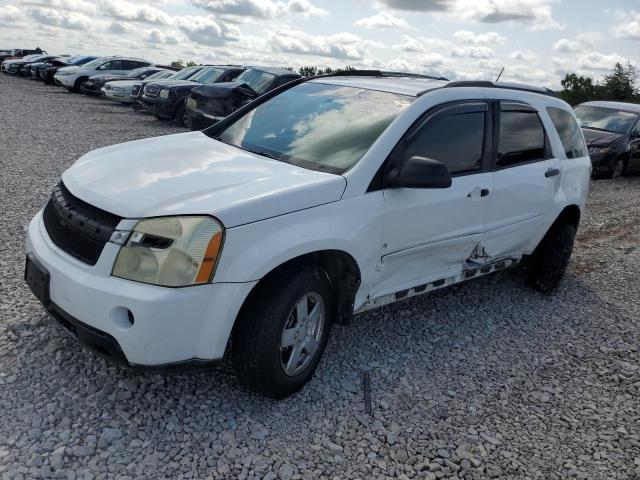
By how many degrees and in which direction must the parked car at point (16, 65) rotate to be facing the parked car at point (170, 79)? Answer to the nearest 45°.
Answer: approximately 45° to its left

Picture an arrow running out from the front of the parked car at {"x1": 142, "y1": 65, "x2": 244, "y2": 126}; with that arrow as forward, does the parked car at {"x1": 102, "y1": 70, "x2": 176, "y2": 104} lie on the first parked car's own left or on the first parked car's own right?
on the first parked car's own right

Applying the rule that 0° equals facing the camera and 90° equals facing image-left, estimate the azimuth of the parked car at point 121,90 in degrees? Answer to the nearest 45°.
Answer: approximately 45°

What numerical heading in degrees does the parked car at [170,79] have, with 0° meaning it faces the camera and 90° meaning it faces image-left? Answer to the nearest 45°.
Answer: approximately 45°

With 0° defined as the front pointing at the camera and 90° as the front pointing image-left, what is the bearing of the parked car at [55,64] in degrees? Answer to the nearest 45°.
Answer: approximately 45°

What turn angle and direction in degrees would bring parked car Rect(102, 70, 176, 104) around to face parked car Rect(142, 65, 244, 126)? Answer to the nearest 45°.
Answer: approximately 45° to its left

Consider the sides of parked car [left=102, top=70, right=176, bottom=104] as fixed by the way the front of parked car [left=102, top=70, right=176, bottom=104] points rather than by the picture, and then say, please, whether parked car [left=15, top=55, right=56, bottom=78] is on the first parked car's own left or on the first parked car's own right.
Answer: on the first parked car's own right

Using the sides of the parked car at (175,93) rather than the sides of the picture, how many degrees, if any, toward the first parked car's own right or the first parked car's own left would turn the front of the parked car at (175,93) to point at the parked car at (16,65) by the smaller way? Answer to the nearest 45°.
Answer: approximately 90° to the first parked car's own right

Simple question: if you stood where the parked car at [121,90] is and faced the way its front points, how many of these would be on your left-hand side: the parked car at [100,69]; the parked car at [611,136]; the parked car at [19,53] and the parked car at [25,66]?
1

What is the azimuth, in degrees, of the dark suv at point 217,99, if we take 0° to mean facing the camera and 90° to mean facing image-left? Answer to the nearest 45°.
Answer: approximately 45°

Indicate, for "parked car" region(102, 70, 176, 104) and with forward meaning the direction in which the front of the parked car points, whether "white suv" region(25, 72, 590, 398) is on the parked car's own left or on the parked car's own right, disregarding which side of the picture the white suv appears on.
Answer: on the parked car's own left

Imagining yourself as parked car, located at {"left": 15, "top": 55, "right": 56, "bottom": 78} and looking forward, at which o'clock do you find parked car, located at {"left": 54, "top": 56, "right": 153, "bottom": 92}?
parked car, located at {"left": 54, "top": 56, "right": 153, "bottom": 92} is roughly at 10 o'clock from parked car, located at {"left": 15, "top": 55, "right": 56, "bottom": 78}.
